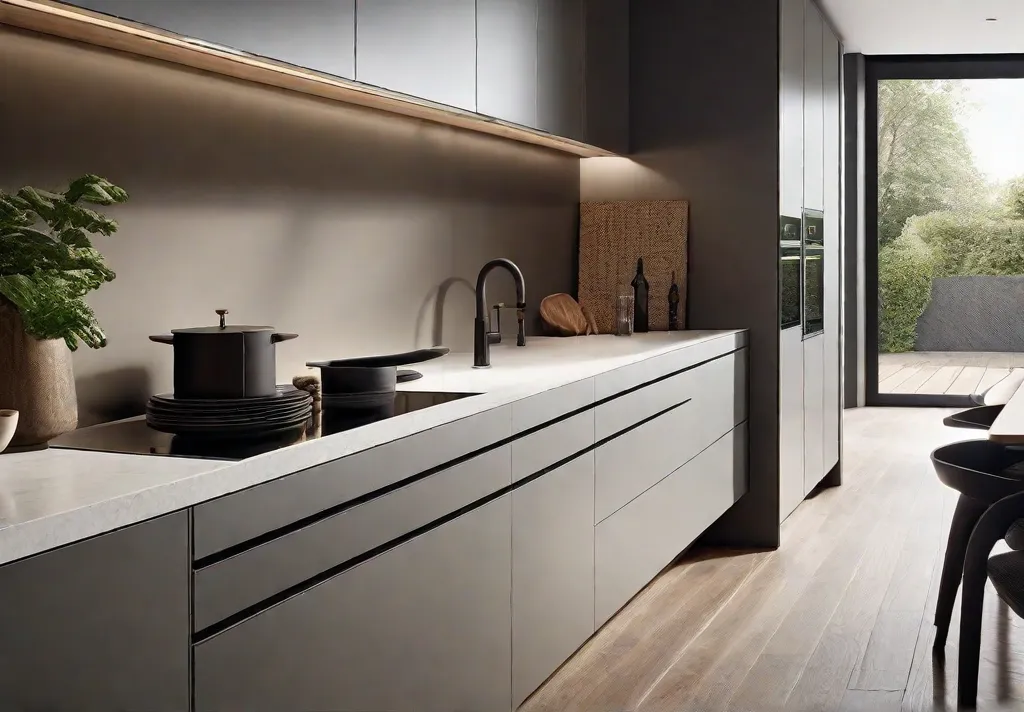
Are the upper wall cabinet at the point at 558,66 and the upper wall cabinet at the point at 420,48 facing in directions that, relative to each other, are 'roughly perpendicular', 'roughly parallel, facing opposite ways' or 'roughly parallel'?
roughly parallel

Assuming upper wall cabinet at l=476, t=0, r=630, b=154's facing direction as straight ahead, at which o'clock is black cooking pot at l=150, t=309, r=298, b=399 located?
The black cooking pot is roughly at 2 o'clock from the upper wall cabinet.

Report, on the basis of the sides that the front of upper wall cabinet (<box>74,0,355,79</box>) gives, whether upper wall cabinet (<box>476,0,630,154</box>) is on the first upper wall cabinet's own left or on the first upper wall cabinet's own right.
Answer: on the first upper wall cabinet's own left

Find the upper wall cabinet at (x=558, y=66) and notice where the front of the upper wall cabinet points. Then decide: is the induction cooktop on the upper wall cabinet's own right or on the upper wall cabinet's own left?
on the upper wall cabinet's own right

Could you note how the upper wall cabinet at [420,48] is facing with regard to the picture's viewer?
facing the viewer and to the right of the viewer

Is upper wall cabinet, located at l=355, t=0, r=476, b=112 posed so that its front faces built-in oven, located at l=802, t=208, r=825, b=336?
no

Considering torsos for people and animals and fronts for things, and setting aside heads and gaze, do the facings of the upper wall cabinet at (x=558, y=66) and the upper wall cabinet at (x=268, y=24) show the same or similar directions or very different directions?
same or similar directions

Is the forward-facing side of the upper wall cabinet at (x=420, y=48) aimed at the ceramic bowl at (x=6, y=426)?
no

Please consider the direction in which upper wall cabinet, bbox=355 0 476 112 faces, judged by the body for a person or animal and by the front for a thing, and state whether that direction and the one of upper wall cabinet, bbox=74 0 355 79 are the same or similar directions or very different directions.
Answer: same or similar directions

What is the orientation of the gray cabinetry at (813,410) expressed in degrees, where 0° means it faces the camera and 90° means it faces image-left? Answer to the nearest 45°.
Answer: approximately 270°

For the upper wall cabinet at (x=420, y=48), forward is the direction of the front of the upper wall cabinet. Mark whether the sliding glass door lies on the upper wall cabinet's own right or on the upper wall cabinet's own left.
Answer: on the upper wall cabinet's own left
